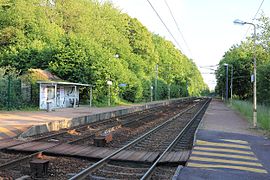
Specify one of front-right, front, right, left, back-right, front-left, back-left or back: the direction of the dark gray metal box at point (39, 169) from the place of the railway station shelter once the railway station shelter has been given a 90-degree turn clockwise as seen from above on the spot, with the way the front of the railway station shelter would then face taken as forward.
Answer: front-left

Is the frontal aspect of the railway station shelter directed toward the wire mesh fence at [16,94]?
no

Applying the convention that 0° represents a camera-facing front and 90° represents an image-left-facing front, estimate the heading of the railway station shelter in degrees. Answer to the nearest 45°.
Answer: approximately 315°
